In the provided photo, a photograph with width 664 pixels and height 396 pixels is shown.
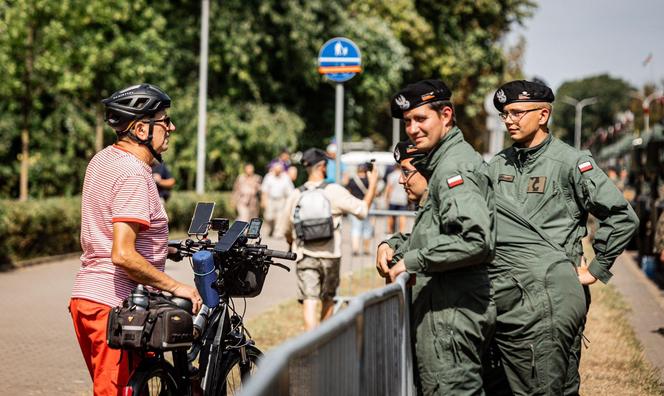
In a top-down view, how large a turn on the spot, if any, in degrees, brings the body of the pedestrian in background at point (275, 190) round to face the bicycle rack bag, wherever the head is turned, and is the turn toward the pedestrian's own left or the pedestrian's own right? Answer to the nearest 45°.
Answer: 0° — they already face it

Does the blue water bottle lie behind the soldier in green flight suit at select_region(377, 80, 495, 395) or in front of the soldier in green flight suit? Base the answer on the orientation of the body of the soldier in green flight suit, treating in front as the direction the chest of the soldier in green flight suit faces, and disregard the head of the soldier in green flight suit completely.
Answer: in front

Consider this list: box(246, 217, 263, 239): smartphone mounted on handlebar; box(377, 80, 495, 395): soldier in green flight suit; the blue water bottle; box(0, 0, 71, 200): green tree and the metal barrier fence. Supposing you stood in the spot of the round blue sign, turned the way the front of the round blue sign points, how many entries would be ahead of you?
4

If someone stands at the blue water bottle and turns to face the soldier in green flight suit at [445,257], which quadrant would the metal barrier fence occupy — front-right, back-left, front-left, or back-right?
front-right

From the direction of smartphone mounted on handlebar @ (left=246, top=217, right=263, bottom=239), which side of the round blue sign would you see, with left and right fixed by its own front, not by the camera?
front

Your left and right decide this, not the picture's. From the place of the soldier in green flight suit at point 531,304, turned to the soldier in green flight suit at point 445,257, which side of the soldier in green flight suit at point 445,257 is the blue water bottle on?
right

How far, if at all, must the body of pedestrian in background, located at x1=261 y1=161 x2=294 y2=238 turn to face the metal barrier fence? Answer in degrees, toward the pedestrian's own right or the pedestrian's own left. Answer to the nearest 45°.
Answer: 0° — they already face it

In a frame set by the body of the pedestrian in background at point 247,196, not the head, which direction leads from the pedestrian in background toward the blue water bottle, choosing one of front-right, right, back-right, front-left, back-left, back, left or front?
front

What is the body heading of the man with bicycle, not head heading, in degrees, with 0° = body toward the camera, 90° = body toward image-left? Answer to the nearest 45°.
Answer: approximately 270°
